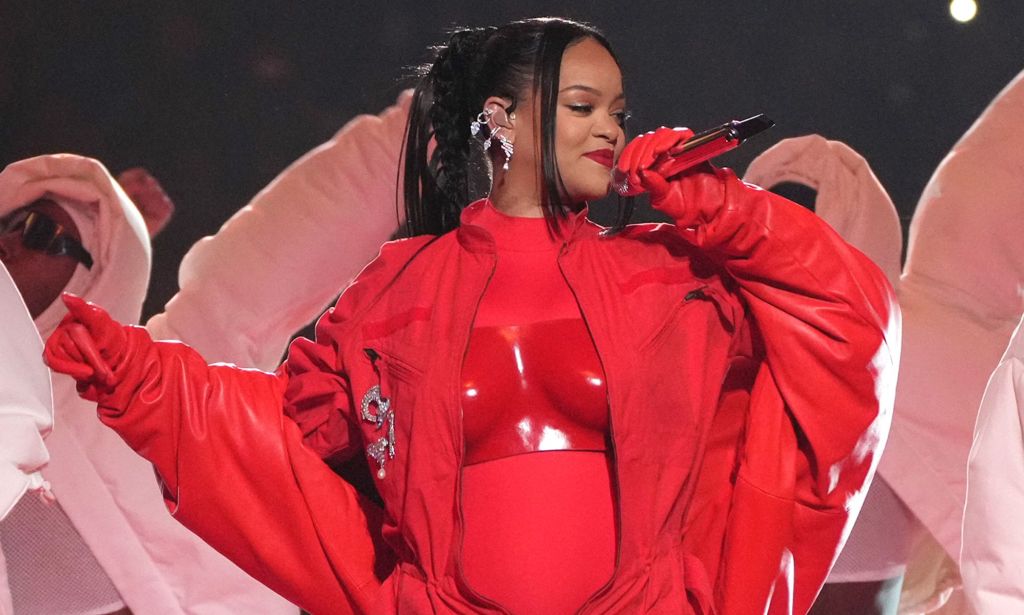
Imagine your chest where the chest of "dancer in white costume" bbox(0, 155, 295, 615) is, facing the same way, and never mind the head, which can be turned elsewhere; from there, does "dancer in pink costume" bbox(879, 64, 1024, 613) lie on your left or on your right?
on your left

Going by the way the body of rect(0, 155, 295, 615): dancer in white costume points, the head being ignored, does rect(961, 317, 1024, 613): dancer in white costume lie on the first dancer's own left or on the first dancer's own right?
on the first dancer's own left

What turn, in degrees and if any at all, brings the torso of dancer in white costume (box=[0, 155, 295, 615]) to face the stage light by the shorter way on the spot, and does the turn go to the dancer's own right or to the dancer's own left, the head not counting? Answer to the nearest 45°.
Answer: approximately 135° to the dancer's own left

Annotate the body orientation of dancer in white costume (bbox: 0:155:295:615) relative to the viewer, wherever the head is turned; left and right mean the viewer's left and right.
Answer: facing the viewer and to the left of the viewer
